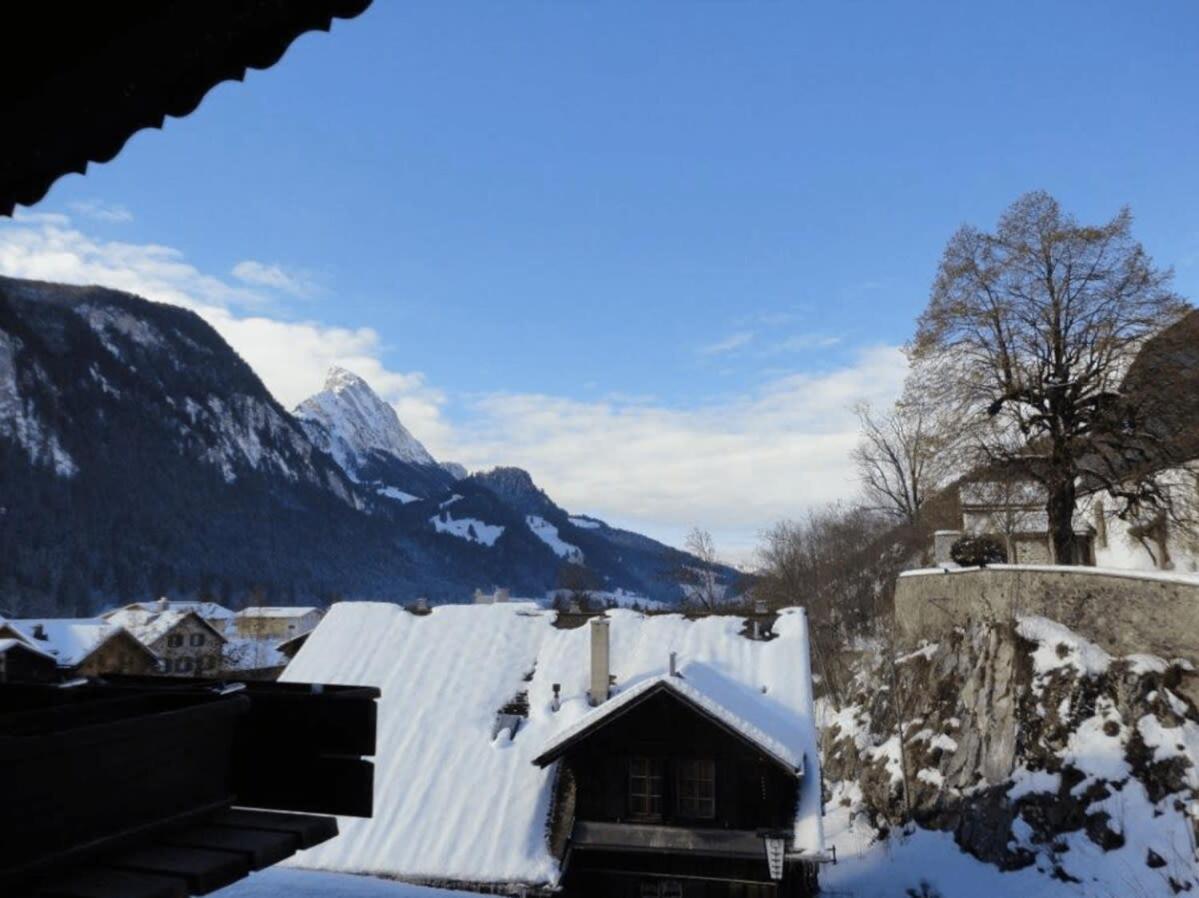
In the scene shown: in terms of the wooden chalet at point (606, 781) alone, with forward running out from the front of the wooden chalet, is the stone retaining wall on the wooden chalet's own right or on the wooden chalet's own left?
on the wooden chalet's own left

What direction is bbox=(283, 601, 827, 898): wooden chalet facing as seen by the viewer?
toward the camera

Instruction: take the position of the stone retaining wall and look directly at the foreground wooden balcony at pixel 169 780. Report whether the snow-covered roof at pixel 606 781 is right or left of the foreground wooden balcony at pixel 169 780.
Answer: right

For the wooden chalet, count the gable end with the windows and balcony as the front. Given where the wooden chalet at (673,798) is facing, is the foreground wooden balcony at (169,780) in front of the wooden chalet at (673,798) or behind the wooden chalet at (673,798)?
in front

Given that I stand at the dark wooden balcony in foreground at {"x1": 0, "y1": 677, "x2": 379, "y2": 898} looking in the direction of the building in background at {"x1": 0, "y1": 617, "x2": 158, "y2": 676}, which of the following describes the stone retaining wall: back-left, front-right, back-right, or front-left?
front-right

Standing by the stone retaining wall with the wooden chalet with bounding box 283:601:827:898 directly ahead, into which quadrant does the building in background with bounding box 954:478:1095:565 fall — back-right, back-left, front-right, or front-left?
back-right

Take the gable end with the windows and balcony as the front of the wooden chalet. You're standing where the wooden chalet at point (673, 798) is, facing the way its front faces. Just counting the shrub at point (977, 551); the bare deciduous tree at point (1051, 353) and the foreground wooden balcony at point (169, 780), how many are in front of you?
1

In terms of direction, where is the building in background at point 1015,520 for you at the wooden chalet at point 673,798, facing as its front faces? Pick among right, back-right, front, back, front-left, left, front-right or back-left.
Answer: back-left
